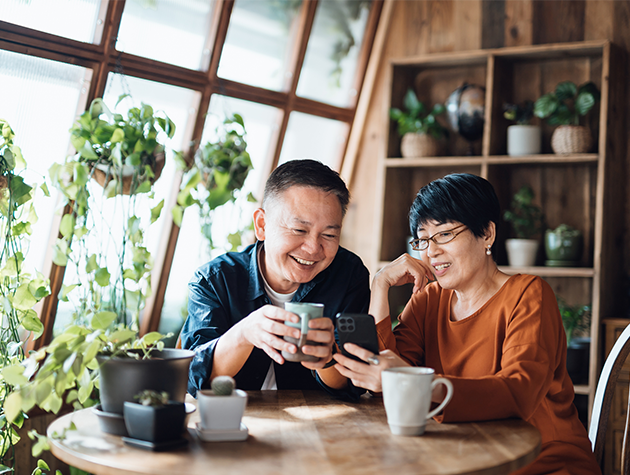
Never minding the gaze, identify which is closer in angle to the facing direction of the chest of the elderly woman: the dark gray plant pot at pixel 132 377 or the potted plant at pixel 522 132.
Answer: the dark gray plant pot

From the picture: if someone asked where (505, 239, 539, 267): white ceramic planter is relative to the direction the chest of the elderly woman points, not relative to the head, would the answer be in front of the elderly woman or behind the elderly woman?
behind

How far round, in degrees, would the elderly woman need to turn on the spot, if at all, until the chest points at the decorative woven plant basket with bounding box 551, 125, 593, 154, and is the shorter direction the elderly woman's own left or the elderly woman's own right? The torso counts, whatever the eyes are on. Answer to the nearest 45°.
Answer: approximately 135° to the elderly woman's own right

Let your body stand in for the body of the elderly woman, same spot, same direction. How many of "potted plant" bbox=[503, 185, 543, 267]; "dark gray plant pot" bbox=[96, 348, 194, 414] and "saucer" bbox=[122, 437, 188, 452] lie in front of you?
2

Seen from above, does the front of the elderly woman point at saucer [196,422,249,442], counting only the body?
yes

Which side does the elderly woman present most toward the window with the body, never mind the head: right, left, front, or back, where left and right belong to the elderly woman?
right

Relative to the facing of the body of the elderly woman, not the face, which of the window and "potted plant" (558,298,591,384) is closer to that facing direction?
the window

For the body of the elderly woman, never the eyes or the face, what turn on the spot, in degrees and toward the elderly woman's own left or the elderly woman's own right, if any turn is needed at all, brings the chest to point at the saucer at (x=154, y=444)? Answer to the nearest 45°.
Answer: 0° — they already face it

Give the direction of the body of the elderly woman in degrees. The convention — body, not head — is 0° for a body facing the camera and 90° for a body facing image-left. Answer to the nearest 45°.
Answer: approximately 45°
